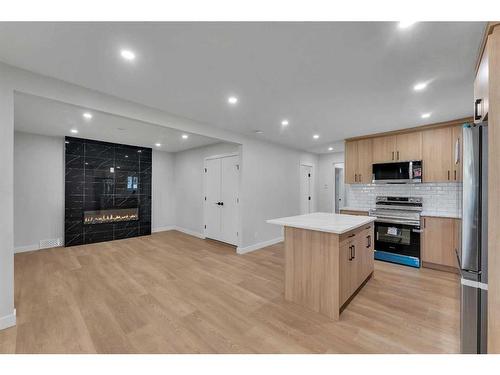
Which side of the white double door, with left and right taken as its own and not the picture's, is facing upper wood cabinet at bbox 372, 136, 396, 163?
left

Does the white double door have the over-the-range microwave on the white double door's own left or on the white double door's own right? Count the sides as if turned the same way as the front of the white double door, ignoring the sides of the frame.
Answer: on the white double door's own left

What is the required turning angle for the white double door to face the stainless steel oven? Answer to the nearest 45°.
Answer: approximately 90° to its left

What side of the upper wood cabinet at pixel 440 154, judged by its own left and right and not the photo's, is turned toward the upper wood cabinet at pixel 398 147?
right

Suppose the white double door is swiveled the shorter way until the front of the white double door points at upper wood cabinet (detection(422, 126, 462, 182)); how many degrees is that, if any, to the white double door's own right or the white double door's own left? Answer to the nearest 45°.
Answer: approximately 90° to the white double door's own left

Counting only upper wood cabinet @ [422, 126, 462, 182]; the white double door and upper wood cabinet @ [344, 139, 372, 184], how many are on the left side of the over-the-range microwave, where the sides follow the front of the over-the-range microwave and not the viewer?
1

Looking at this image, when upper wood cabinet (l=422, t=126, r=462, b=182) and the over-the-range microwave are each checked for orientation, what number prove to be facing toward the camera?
2

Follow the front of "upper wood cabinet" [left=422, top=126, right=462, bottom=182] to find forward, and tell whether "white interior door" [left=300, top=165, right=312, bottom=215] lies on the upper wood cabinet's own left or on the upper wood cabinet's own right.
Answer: on the upper wood cabinet's own right

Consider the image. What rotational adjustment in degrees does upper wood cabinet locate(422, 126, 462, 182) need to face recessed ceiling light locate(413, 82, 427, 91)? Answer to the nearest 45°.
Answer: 0° — it already faces it

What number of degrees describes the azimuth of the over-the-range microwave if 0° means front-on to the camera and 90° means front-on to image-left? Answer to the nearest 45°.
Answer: approximately 0°
